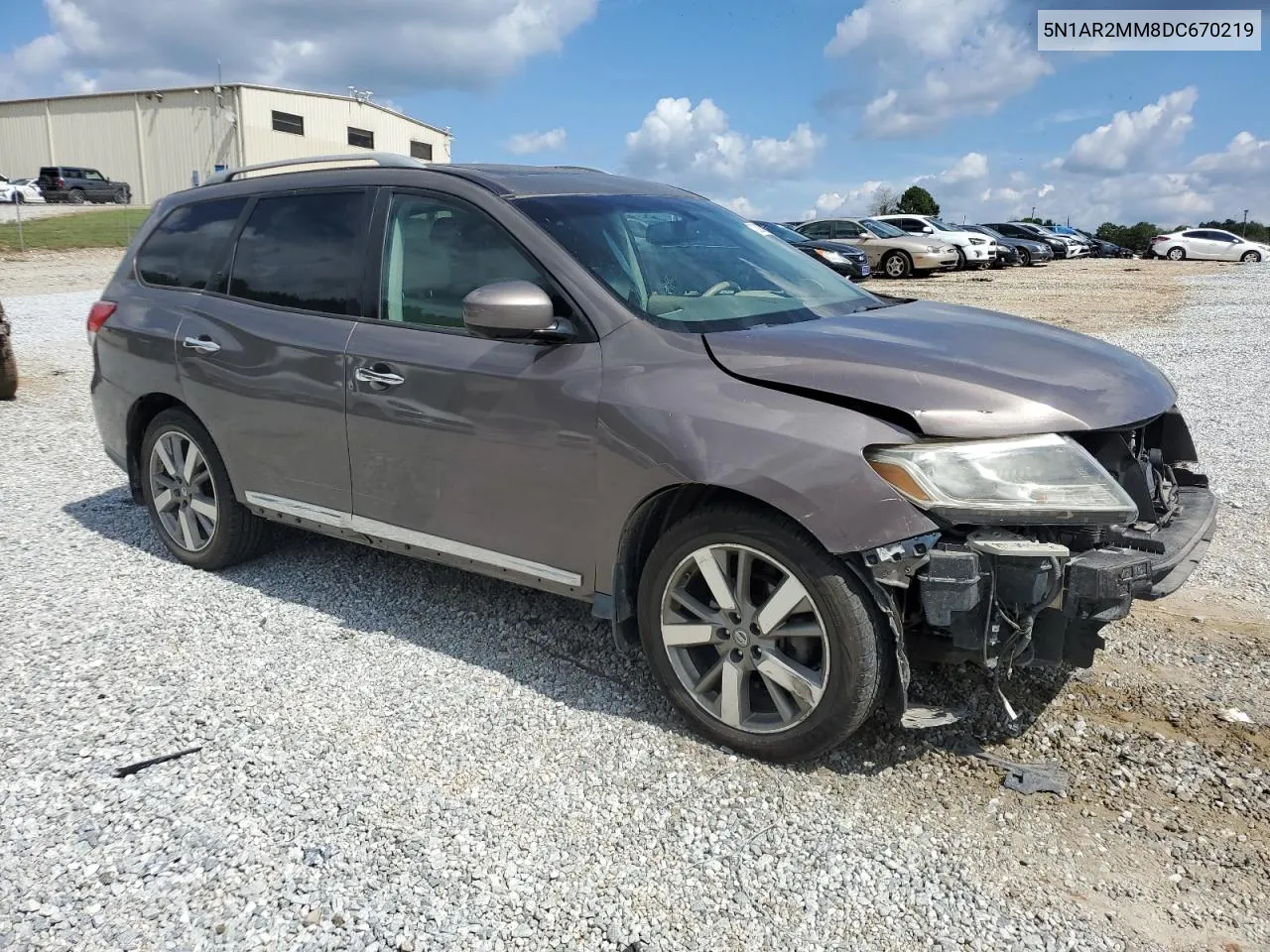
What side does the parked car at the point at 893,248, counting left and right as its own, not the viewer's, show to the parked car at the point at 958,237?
left

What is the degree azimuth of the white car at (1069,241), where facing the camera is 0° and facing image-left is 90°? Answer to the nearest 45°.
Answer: approximately 315°

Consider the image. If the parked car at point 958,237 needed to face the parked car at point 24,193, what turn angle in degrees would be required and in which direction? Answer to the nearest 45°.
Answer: approximately 135° to its right

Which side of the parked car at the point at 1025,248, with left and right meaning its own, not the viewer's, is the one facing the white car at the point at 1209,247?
left

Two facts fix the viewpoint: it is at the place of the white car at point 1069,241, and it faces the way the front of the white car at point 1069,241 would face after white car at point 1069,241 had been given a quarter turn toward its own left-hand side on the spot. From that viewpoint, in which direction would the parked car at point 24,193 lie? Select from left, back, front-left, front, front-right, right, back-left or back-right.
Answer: back-left

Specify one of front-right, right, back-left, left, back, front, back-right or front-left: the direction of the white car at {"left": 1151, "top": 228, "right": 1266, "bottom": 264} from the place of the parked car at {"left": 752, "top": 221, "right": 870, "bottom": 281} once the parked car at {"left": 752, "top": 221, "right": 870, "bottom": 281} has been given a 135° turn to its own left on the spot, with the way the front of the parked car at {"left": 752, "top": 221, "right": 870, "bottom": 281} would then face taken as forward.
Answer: front-right
